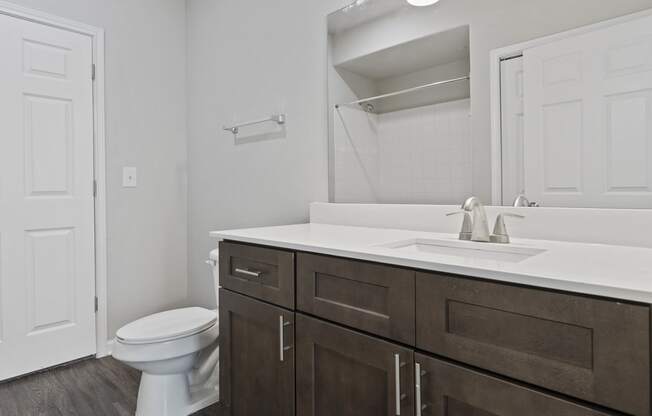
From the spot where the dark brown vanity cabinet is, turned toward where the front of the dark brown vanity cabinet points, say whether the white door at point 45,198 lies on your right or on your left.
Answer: on your right

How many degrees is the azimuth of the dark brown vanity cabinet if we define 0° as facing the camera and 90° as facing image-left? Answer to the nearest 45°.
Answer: approximately 45°

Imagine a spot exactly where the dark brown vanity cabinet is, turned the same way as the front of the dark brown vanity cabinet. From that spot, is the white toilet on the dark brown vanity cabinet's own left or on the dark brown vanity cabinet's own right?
on the dark brown vanity cabinet's own right
